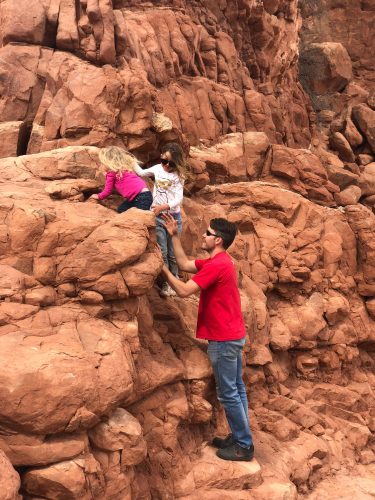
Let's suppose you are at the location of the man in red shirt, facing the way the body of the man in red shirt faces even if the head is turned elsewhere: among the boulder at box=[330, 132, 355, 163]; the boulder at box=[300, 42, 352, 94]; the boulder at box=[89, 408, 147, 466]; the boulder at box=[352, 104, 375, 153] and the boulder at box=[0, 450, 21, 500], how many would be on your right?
3

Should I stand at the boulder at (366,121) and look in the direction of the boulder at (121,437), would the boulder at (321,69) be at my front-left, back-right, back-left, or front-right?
back-right

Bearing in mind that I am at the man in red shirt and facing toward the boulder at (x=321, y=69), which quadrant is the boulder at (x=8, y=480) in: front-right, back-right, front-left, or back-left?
back-left

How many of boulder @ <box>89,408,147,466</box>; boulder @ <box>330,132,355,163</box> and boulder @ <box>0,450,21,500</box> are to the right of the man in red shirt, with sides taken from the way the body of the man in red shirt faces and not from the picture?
1

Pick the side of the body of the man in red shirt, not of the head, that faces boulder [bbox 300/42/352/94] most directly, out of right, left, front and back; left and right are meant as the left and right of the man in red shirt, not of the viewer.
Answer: right

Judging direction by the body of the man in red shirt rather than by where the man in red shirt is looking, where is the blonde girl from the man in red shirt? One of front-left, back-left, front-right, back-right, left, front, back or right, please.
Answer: front-right

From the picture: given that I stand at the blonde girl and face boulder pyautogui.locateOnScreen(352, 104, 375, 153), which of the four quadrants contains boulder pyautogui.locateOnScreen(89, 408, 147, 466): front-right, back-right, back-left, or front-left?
back-right

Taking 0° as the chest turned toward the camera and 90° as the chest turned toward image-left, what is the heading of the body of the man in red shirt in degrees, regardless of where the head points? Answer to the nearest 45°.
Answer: approximately 90°

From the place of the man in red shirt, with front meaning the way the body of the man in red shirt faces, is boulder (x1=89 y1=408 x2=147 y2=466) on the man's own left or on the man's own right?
on the man's own left

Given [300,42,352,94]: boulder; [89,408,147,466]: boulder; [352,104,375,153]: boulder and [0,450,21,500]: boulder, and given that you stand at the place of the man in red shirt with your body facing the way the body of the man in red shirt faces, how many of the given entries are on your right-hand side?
2

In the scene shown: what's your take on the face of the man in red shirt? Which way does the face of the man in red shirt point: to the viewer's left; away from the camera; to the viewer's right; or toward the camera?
to the viewer's left

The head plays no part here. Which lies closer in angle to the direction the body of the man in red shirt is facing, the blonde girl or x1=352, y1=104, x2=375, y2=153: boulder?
the blonde girl
